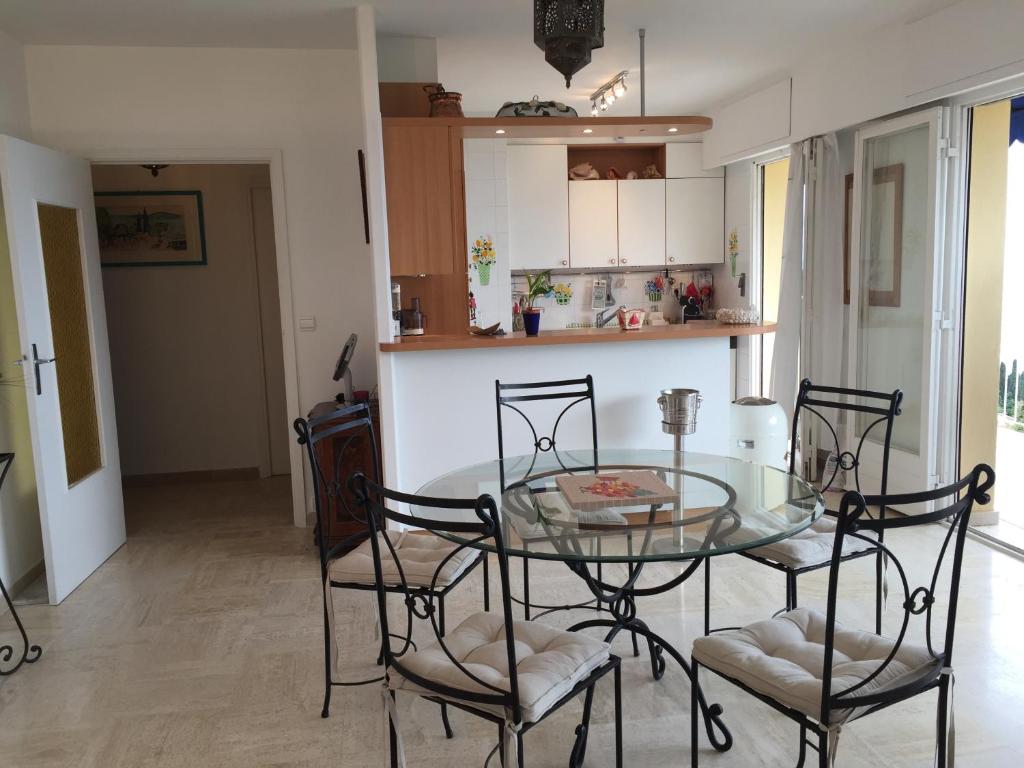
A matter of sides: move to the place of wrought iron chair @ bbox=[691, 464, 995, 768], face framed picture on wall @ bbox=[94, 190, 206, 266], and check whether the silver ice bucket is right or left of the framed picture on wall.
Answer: right

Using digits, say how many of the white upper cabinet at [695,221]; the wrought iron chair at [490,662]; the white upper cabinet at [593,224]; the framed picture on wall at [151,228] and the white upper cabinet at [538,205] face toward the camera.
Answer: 4

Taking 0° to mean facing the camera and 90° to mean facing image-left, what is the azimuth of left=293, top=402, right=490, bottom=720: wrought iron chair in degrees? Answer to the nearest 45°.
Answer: approximately 315°

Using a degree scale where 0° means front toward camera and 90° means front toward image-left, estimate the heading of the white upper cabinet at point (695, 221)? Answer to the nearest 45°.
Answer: approximately 0°

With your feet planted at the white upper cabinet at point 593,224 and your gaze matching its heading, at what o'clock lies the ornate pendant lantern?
The ornate pendant lantern is roughly at 12 o'clock from the white upper cabinet.

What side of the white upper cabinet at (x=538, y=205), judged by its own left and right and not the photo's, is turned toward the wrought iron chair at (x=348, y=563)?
front

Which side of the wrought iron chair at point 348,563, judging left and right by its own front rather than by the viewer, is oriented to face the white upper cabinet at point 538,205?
left

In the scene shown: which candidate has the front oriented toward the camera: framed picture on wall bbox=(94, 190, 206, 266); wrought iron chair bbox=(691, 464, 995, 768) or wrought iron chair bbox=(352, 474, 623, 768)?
the framed picture on wall

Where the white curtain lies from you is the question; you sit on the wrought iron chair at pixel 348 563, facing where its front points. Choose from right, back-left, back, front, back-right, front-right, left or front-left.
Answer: left

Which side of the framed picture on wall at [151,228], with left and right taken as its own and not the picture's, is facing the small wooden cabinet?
front

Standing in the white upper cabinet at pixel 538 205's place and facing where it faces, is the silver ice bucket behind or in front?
in front

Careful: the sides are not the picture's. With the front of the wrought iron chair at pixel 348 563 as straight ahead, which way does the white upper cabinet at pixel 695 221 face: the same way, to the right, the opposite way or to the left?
to the right
